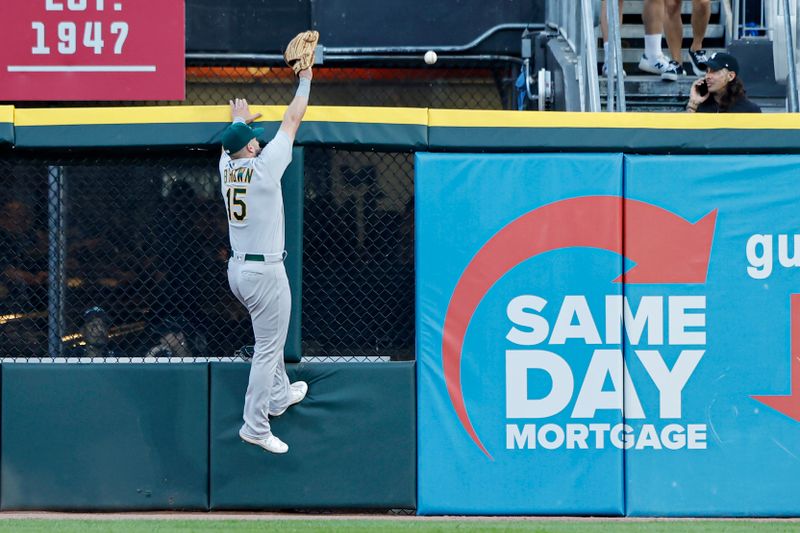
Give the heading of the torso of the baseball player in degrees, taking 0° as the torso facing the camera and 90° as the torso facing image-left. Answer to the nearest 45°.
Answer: approximately 225°

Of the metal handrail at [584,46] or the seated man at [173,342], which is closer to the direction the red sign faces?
the seated man

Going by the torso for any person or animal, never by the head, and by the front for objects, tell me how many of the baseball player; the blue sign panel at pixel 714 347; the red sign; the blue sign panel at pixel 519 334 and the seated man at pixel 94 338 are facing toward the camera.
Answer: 4

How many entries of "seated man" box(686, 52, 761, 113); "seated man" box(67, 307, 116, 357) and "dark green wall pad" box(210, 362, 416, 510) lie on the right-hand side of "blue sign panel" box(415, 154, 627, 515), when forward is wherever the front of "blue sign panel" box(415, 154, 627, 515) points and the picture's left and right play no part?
2

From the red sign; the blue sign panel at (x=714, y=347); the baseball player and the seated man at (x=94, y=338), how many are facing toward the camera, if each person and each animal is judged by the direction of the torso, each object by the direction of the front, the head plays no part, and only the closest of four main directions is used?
3
